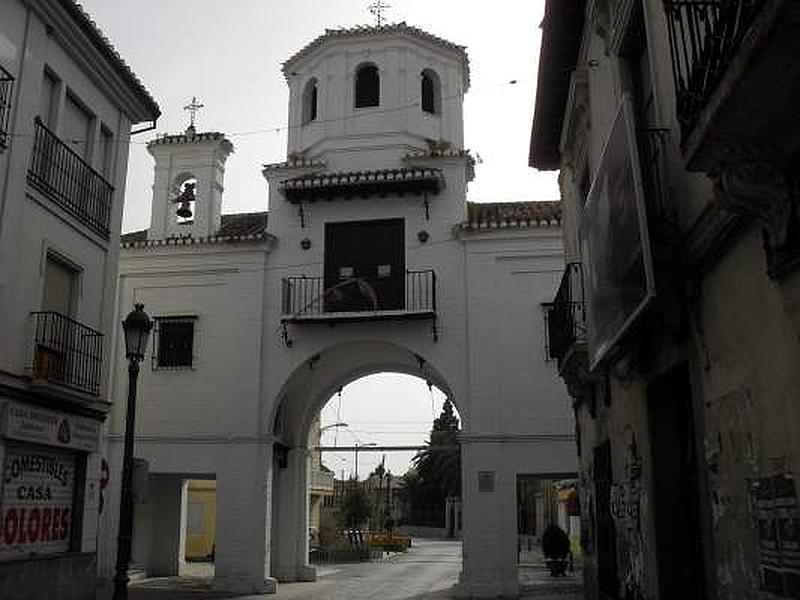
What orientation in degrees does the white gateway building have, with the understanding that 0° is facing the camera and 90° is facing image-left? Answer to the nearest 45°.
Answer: approximately 0°

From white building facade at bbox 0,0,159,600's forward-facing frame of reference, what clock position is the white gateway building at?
The white gateway building is roughly at 9 o'clock from the white building facade.

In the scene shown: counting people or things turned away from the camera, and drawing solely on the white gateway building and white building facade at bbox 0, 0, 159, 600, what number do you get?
0

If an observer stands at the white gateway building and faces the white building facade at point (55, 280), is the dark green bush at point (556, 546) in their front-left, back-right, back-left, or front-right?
back-left

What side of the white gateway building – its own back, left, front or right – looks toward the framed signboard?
front

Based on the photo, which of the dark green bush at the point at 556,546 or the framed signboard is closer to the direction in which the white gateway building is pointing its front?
the framed signboard

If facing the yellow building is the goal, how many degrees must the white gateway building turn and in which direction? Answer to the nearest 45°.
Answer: approximately 180°

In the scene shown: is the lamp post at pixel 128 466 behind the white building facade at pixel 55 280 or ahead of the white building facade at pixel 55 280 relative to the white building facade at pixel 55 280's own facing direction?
ahead

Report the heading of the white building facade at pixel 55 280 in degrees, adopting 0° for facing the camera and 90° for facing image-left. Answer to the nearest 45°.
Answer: approximately 315°

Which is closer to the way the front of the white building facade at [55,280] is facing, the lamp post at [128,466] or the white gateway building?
the lamp post

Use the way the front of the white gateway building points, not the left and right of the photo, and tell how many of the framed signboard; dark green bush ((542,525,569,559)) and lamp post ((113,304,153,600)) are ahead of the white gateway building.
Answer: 2
